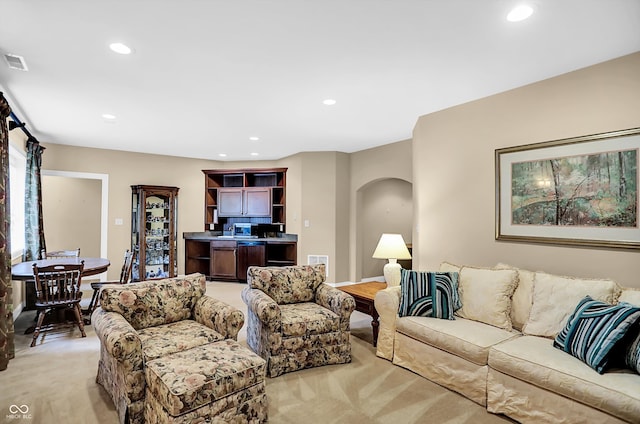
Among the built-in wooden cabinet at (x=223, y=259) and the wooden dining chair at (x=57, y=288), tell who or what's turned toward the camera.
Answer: the built-in wooden cabinet

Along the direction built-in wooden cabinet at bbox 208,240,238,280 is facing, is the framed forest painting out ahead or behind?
ahead

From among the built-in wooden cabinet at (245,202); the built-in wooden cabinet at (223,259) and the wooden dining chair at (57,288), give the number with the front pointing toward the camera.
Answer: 2

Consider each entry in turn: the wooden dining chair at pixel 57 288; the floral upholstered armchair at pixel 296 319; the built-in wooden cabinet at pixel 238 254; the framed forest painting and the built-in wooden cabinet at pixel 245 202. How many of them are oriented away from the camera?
1

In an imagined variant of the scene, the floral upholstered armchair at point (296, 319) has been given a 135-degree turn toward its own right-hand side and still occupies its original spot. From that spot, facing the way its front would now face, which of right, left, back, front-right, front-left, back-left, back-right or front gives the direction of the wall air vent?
right

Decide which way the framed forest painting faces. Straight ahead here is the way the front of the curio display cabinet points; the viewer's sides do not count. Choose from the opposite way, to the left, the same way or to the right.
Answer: to the right

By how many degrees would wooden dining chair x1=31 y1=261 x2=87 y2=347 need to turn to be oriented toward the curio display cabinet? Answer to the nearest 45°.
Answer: approximately 45° to its right

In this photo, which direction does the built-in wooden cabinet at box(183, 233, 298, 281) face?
toward the camera

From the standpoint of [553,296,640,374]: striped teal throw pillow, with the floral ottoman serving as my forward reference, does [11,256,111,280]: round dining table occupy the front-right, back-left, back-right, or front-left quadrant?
front-right

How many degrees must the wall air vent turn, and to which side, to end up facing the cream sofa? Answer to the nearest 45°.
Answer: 0° — it already faces it

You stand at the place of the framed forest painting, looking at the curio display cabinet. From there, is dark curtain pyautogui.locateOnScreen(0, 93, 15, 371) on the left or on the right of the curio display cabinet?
left

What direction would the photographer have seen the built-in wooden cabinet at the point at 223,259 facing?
facing the viewer

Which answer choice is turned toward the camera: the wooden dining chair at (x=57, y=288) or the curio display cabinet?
the curio display cabinet

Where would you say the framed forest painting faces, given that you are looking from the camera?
facing the viewer and to the left of the viewer

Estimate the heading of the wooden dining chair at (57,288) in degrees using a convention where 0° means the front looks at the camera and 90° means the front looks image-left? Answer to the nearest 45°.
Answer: approximately 180°

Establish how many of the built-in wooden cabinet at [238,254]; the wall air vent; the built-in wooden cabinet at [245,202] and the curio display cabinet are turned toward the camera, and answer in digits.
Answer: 4

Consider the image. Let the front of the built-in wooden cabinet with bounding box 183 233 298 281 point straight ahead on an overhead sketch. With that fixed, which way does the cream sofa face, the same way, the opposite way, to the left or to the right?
to the right
